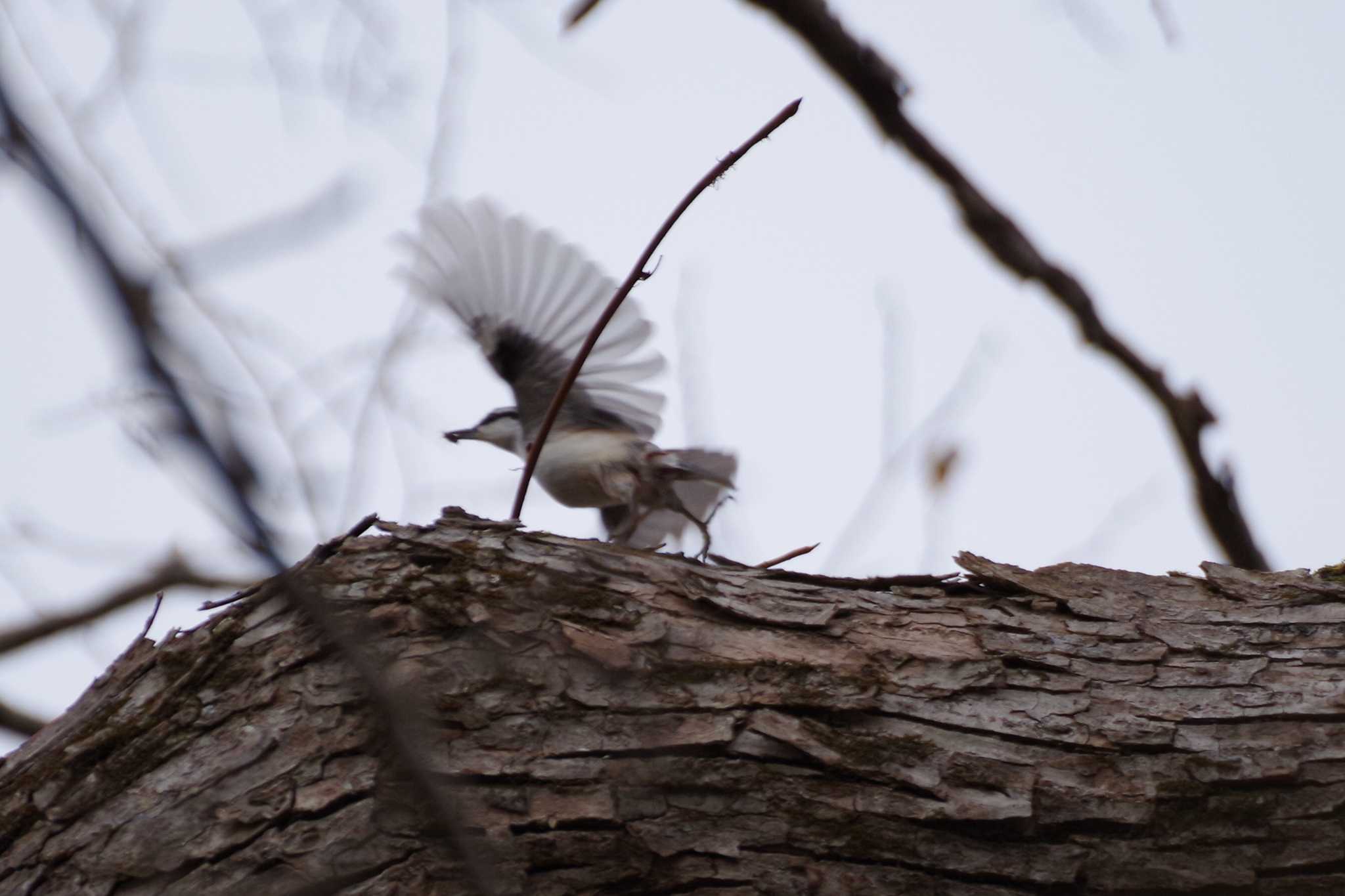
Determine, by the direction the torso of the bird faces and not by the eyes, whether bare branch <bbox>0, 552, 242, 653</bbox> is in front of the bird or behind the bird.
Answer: in front

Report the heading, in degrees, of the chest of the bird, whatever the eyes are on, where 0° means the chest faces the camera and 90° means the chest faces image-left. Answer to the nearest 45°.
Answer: approximately 90°
